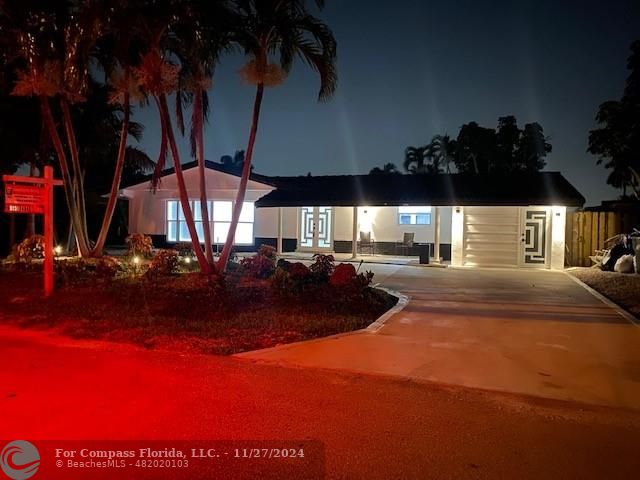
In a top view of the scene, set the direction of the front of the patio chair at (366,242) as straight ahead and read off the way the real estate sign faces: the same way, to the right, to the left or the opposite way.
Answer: the same way

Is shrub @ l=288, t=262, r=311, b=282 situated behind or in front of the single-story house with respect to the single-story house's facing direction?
in front

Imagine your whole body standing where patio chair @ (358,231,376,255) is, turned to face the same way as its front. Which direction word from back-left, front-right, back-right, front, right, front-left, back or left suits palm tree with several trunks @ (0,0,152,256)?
right

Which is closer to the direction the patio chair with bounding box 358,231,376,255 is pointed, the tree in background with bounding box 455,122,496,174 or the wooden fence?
the wooden fence

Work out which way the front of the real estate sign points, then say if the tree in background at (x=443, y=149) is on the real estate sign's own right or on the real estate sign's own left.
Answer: on the real estate sign's own left

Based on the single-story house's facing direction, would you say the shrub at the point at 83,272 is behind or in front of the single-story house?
in front

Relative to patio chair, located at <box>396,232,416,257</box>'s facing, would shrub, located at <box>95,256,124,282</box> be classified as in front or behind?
in front

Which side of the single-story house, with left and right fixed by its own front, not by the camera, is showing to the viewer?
front

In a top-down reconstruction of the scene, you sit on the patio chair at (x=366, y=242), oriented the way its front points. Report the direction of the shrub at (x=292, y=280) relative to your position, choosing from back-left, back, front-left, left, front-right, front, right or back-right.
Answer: front-right

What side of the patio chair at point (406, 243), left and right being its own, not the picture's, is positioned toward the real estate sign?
front

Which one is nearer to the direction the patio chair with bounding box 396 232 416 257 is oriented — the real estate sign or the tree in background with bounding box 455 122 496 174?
the real estate sign

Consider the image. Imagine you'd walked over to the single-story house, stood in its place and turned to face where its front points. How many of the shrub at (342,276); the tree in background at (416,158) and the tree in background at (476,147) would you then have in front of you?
1

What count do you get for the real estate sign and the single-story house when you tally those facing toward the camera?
2

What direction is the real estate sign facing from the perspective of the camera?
toward the camera

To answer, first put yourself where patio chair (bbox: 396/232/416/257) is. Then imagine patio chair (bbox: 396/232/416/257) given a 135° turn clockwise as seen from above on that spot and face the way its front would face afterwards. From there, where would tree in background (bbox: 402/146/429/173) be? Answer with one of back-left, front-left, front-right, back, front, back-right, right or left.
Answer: front
